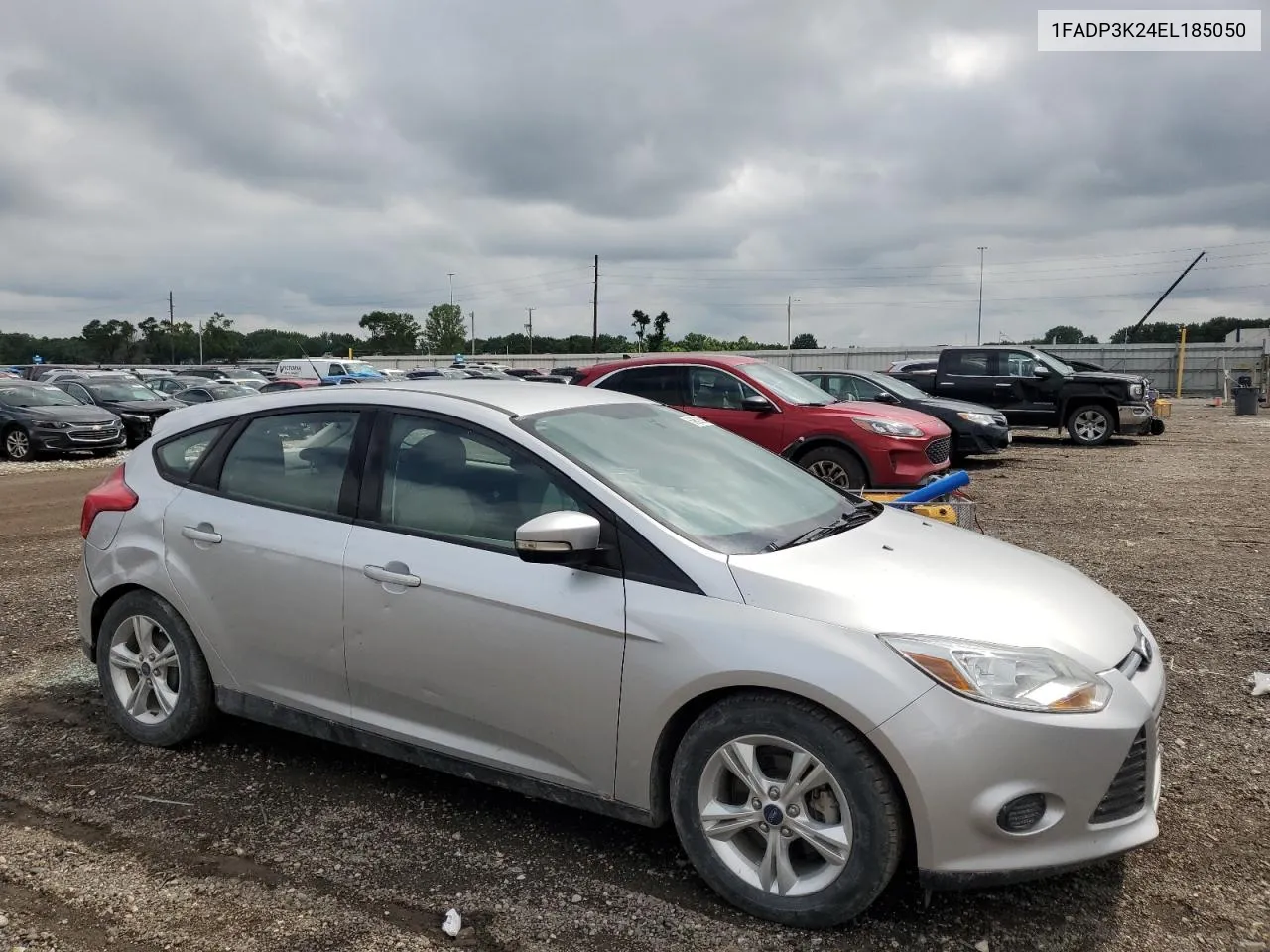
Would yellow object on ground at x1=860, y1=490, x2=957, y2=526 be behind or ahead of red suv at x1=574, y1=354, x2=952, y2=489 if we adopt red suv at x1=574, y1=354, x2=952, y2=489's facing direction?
ahead

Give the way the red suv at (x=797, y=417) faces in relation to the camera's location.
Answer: facing the viewer and to the right of the viewer

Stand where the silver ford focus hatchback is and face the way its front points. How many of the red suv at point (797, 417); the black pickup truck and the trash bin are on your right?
0

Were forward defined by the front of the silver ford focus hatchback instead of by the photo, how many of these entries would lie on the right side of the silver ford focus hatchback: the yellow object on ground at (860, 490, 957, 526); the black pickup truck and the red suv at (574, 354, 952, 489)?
0

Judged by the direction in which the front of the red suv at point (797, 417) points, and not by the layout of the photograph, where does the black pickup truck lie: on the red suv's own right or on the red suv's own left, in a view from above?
on the red suv's own left

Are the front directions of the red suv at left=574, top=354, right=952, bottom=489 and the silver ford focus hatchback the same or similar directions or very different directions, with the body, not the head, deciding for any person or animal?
same or similar directions

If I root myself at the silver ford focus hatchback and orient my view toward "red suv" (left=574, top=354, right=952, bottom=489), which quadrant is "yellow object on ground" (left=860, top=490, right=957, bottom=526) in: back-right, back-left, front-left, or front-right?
front-right

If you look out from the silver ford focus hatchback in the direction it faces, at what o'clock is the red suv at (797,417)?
The red suv is roughly at 8 o'clock from the silver ford focus hatchback.

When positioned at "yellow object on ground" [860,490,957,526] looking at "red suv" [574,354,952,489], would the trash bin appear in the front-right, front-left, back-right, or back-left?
front-right

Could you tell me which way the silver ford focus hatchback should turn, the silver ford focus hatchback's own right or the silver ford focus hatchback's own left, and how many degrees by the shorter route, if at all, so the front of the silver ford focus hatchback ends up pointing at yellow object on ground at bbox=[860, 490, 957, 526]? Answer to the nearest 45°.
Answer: approximately 90° to the silver ford focus hatchback's own left

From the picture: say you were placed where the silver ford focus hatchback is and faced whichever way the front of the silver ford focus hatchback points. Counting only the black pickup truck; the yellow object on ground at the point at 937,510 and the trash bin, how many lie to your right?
0

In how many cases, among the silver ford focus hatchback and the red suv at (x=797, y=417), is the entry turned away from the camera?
0

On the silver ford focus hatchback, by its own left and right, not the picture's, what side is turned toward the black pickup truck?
left

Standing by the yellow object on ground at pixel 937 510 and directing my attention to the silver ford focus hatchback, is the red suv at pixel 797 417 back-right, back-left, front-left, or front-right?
back-right
